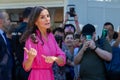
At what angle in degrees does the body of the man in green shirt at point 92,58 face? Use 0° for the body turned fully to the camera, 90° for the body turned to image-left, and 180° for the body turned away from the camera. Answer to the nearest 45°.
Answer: approximately 0°

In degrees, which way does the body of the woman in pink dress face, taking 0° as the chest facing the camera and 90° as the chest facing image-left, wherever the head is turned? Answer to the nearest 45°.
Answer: approximately 315°

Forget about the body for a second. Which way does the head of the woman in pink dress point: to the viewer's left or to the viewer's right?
to the viewer's right

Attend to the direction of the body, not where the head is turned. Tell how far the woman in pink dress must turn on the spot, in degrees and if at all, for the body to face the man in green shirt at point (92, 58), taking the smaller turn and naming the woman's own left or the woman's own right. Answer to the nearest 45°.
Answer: approximately 90° to the woman's own left

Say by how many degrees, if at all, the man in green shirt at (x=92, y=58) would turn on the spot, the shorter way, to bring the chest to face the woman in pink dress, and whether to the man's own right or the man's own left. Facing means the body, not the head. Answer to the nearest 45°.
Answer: approximately 45° to the man's own right
